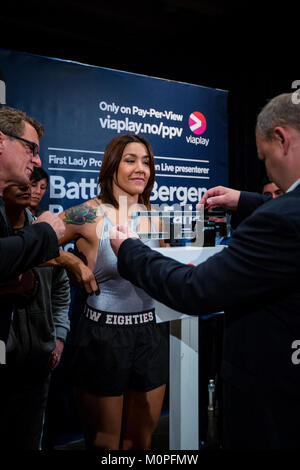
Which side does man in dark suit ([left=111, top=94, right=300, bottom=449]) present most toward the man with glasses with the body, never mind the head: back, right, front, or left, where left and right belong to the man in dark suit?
front

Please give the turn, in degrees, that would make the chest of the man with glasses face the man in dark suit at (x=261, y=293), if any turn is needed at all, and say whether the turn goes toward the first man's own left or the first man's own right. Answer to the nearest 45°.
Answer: approximately 45° to the first man's own right

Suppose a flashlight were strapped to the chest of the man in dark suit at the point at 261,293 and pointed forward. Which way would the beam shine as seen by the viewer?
to the viewer's left

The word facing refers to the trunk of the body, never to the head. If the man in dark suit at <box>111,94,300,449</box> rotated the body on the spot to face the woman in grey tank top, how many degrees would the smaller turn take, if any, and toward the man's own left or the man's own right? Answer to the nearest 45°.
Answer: approximately 45° to the man's own right

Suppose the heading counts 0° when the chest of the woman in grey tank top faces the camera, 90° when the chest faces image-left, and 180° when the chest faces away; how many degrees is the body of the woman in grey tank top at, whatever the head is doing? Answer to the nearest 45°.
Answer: approximately 315°

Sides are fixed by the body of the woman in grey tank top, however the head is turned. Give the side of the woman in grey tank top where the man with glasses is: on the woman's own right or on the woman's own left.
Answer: on the woman's own right

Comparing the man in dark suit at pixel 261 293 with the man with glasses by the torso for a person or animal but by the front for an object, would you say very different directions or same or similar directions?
very different directions

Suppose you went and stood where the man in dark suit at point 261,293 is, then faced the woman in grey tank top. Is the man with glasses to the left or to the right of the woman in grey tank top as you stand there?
left

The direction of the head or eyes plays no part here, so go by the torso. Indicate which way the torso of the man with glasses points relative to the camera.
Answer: to the viewer's right

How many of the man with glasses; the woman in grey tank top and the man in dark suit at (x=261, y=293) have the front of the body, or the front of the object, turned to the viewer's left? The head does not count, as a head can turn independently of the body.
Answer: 1

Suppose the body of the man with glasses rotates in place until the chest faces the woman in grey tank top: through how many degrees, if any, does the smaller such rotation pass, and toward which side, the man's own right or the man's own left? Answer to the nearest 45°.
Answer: approximately 45° to the man's own left

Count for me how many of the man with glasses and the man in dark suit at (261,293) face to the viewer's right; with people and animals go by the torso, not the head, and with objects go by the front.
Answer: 1
